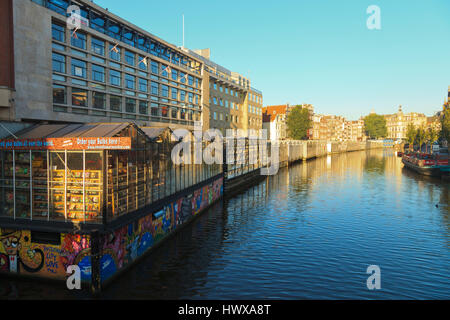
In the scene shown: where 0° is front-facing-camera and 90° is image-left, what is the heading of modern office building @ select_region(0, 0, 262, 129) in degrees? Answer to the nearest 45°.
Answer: approximately 315°
